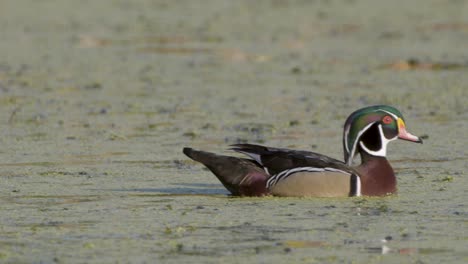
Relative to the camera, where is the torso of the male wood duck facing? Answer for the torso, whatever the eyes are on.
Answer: to the viewer's right
